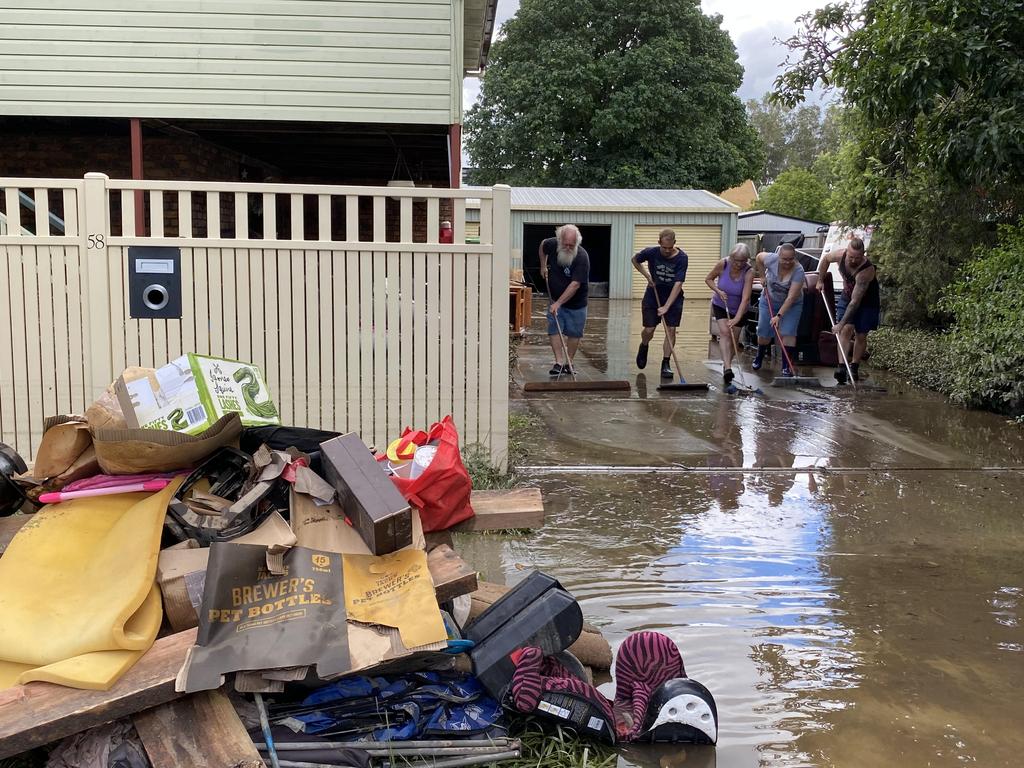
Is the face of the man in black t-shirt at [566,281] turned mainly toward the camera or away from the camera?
toward the camera

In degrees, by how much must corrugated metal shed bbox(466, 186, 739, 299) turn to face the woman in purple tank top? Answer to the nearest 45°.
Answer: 0° — it already faces them

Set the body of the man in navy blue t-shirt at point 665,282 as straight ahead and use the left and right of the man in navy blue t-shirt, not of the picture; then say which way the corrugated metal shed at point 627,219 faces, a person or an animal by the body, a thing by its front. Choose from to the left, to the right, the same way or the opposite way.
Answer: the same way

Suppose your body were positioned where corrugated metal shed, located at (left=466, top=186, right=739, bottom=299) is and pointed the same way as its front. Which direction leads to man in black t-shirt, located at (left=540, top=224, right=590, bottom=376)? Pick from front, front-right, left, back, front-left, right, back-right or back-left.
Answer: front

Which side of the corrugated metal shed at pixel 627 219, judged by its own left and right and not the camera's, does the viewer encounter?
front

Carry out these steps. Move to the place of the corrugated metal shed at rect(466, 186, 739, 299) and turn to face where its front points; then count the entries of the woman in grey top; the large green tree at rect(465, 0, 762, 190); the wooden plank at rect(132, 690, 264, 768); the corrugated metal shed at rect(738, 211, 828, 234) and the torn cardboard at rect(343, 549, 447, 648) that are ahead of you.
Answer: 3

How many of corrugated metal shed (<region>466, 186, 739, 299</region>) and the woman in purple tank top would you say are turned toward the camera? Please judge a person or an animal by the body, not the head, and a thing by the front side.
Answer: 2

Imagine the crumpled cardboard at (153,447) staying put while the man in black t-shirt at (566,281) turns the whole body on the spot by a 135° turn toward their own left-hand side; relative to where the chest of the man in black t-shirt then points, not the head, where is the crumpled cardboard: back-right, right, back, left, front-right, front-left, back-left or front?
back-right

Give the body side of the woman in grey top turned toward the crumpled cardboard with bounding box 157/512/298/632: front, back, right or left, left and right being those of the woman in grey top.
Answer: front

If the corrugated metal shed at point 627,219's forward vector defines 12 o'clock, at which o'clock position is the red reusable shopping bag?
The red reusable shopping bag is roughly at 12 o'clock from the corrugated metal shed.

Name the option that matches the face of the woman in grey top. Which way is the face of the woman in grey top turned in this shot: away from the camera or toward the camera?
toward the camera

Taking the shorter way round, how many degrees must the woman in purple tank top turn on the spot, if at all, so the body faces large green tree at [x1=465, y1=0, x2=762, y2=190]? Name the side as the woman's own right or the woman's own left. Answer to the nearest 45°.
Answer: approximately 180°

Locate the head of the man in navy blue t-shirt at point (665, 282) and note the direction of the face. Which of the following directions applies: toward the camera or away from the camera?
toward the camera

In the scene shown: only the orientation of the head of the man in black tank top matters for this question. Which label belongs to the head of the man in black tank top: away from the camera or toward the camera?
toward the camera

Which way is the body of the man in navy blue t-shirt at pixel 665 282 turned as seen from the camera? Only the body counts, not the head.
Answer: toward the camera

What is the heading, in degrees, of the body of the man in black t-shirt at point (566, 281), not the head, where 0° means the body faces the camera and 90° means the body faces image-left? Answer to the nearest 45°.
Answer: approximately 0°
